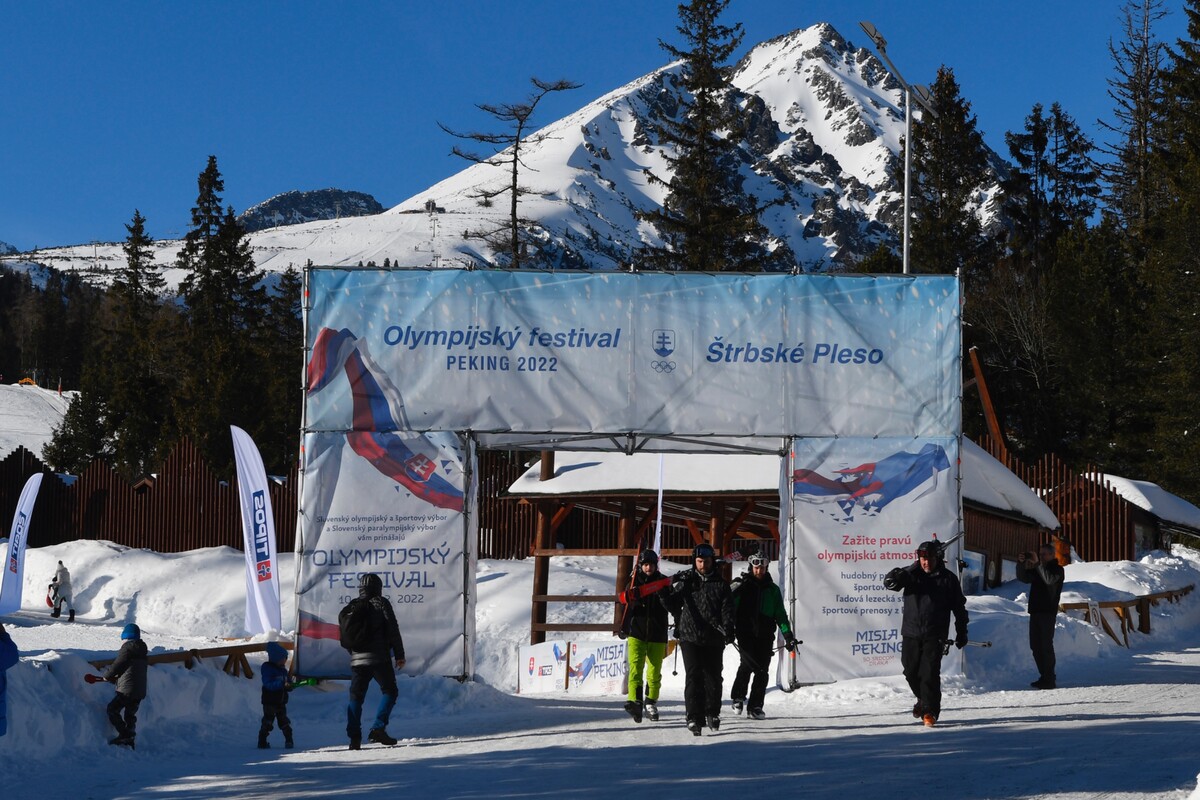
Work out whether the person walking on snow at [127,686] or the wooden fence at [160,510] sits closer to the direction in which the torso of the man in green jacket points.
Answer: the person walking on snow

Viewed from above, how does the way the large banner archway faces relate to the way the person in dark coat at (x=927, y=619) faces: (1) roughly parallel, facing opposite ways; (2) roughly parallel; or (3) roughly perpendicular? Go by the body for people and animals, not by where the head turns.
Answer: roughly parallel

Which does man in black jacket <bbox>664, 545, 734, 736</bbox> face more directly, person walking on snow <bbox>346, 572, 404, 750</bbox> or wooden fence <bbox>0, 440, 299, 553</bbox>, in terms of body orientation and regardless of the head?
the person walking on snow

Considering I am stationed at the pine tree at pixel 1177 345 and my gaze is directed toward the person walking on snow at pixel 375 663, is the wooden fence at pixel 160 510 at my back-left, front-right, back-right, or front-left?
front-right

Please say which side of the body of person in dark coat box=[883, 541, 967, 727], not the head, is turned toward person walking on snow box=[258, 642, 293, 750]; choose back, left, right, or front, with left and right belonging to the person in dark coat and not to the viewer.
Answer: right

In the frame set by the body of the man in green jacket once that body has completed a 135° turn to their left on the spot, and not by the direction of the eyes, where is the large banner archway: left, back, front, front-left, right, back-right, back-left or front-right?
left

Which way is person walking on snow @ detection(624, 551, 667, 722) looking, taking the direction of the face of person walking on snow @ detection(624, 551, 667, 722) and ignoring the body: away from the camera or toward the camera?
toward the camera

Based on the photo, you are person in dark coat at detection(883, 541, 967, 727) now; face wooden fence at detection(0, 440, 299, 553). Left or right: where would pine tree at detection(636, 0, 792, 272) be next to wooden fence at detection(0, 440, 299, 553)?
right

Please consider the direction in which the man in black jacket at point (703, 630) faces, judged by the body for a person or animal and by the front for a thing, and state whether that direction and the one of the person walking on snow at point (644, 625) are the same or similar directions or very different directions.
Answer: same or similar directions

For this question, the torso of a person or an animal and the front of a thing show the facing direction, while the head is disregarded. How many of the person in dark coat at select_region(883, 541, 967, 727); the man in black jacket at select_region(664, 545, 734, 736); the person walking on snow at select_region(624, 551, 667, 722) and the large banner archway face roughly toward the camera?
4

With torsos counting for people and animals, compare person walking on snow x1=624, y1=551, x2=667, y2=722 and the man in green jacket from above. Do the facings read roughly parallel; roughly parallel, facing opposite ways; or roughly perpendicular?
roughly parallel

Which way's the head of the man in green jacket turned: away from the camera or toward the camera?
toward the camera

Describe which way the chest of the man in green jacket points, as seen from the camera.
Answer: toward the camera

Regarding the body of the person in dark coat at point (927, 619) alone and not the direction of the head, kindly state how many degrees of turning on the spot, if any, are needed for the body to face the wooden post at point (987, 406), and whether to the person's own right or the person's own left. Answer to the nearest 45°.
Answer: approximately 180°

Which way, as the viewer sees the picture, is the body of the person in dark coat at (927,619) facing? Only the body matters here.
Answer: toward the camera
